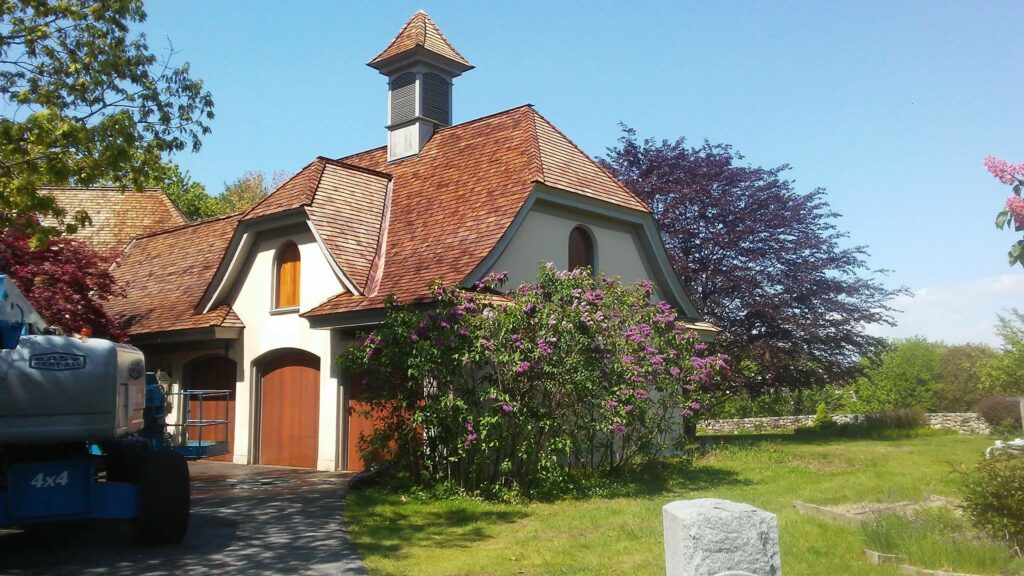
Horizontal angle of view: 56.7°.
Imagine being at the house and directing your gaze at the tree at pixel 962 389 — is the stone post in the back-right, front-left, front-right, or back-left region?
back-right

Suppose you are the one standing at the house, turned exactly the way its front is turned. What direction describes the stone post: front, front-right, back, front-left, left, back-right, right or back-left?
front-left

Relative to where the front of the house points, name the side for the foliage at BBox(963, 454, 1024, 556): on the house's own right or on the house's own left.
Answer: on the house's own left

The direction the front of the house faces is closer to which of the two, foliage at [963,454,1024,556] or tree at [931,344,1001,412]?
the foliage

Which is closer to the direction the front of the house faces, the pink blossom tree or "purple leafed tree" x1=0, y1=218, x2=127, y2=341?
the purple leafed tree

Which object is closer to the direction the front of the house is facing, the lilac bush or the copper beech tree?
the lilac bush

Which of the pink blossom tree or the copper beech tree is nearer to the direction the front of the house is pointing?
the pink blossom tree

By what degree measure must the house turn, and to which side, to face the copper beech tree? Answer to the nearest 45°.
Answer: approximately 180°

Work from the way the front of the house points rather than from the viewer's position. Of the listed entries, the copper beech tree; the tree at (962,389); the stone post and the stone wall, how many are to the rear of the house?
3

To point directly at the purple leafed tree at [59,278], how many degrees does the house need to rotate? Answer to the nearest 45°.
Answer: approximately 45° to its right

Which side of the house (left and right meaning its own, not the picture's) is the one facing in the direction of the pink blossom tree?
left

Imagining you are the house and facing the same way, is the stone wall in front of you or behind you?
behind

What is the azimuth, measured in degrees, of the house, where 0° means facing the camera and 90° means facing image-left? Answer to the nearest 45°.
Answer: approximately 45°
